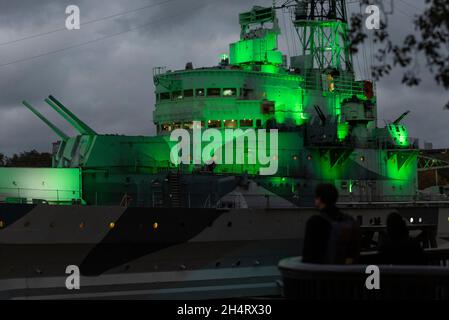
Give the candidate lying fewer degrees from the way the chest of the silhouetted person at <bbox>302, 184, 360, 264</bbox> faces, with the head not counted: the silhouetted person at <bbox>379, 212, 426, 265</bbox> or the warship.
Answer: the warship

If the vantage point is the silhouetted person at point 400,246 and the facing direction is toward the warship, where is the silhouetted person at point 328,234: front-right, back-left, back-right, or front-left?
back-left

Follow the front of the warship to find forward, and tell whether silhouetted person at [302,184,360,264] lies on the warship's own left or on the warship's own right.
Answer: on the warship's own left

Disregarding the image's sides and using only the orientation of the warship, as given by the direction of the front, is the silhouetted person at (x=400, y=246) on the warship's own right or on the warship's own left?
on the warship's own left

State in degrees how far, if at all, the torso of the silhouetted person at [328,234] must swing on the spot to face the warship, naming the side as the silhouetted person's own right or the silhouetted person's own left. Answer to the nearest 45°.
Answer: approximately 45° to the silhouetted person's own right

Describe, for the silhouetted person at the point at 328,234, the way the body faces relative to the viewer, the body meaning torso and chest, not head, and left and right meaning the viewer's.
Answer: facing away from the viewer and to the left of the viewer

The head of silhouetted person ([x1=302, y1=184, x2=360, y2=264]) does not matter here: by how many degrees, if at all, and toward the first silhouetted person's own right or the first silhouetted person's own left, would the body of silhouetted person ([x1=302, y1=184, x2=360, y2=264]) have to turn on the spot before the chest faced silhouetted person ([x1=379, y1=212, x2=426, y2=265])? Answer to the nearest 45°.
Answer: approximately 90° to the first silhouetted person's own right

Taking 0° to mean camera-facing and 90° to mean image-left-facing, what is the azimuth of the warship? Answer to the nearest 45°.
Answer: approximately 45°

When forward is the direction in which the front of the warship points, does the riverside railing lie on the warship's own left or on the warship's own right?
on the warship's own left

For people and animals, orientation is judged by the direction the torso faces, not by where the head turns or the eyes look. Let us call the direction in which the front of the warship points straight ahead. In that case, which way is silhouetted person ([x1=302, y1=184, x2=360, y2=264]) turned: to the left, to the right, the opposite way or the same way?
to the right
